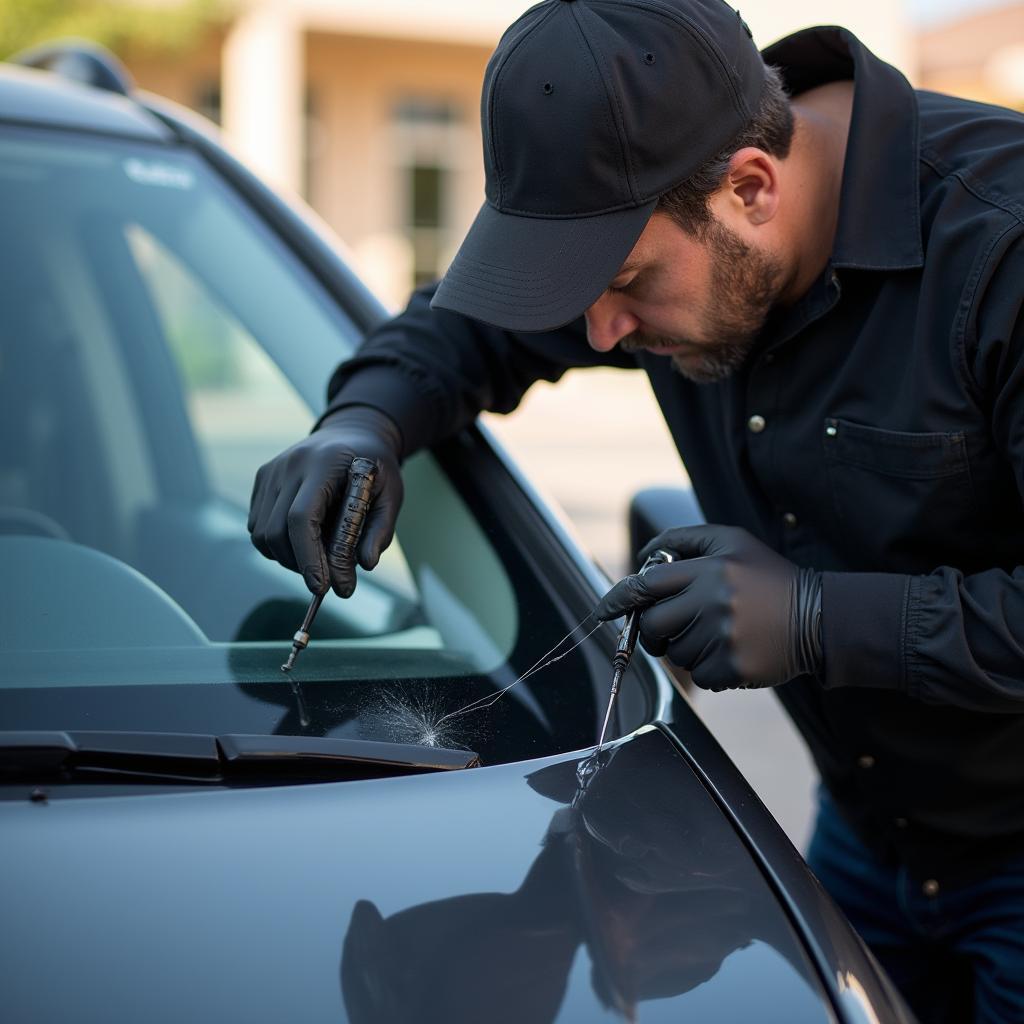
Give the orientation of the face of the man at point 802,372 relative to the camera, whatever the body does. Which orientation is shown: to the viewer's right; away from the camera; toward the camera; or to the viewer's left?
to the viewer's left

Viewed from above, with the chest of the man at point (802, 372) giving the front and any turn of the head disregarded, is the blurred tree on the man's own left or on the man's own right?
on the man's own right

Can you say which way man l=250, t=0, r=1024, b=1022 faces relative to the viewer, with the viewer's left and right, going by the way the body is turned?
facing the viewer and to the left of the viewer
